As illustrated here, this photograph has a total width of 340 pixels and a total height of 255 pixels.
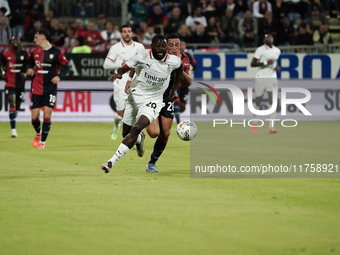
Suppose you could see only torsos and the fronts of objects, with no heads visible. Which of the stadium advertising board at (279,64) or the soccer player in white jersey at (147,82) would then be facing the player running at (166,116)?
the stadium advertising board

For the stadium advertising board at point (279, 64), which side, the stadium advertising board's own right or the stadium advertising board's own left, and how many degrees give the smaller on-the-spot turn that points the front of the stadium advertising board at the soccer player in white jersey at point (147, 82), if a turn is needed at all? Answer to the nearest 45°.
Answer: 0° — it already faces them

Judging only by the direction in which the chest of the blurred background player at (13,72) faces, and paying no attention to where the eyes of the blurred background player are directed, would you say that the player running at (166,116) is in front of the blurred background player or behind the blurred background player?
in front

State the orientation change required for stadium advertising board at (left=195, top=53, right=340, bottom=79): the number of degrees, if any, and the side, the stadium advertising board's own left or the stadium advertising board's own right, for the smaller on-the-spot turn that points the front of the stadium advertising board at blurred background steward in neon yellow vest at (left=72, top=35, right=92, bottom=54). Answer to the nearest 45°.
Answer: approximately 90° to the stadium advertising board's own right

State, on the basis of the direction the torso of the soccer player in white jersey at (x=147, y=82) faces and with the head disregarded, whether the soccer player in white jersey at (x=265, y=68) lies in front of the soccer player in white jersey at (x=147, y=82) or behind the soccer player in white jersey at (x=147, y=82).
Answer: behind

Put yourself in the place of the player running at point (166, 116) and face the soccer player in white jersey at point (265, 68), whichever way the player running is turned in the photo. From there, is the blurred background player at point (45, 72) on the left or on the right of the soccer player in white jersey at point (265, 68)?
left

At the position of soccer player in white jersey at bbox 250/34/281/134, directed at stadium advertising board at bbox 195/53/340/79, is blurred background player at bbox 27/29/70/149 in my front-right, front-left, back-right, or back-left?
back-left

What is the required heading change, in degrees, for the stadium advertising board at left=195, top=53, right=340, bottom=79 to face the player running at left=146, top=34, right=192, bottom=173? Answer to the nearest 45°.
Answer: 0° — it already faces them
